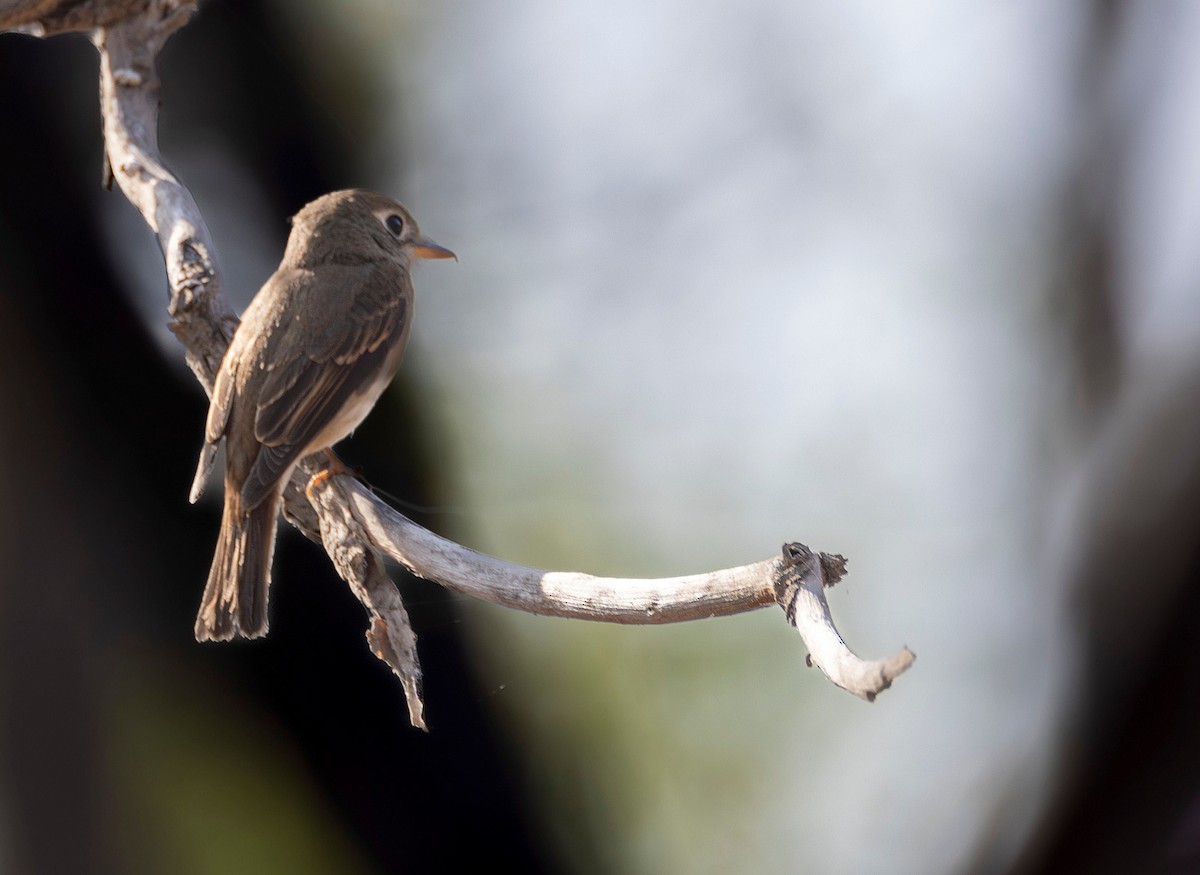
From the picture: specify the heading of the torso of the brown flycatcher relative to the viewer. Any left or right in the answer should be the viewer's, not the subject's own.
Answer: facing away from the viewer and to the right of the viewer
